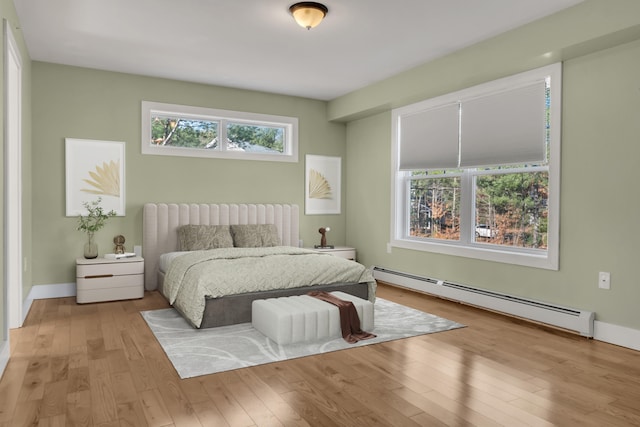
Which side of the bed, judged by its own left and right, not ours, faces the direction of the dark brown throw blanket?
front

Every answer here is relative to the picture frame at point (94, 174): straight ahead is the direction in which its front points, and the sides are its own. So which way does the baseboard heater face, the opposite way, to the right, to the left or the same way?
to the right

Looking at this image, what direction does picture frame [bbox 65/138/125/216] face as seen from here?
toward the camera

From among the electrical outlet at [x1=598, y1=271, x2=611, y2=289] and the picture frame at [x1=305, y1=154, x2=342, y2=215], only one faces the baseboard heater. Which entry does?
the picture frame

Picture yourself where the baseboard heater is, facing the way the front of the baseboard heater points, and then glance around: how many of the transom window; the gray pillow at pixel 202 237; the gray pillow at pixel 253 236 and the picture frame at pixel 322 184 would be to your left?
0

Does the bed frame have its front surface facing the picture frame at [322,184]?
no

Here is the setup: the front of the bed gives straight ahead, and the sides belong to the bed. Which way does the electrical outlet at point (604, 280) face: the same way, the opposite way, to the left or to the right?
to the right

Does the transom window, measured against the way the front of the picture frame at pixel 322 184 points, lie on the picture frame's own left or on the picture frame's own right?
on the picture frame's own right

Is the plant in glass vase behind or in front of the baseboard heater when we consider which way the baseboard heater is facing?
in front

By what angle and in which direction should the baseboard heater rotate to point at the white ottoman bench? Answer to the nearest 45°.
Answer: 0° — it already faces it

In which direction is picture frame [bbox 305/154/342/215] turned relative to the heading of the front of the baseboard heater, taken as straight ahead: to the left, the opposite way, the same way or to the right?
to the left

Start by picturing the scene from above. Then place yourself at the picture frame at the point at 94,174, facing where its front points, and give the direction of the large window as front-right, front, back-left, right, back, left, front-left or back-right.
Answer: front-left

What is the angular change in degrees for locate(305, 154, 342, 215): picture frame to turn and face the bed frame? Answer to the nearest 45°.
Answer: approximately 90° to its right

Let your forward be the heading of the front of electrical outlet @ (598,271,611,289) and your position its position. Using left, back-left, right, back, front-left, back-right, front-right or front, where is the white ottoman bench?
front-right

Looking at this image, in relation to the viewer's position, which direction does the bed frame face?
facing the viewer and to the right of the viewer

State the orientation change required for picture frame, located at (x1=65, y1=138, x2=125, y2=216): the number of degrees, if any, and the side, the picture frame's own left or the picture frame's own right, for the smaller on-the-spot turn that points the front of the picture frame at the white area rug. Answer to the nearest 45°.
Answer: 0° — it already faces it

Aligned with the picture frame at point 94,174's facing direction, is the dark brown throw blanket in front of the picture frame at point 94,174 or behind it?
in front

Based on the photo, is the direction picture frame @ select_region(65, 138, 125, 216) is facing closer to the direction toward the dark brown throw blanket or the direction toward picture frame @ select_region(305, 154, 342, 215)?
the dark brown throw blanket

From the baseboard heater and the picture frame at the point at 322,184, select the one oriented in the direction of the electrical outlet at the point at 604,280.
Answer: the picture frame

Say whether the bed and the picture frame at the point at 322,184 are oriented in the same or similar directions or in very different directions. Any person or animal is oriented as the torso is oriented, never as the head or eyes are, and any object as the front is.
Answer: same or similar directions
